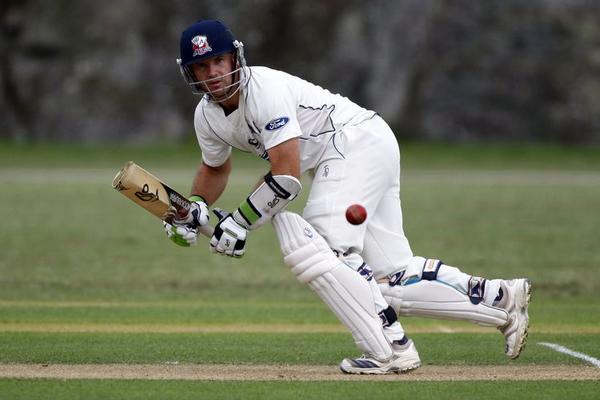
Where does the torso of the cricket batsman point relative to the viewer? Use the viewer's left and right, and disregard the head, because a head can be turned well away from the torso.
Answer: facing the viewer and to the left of the viewer
